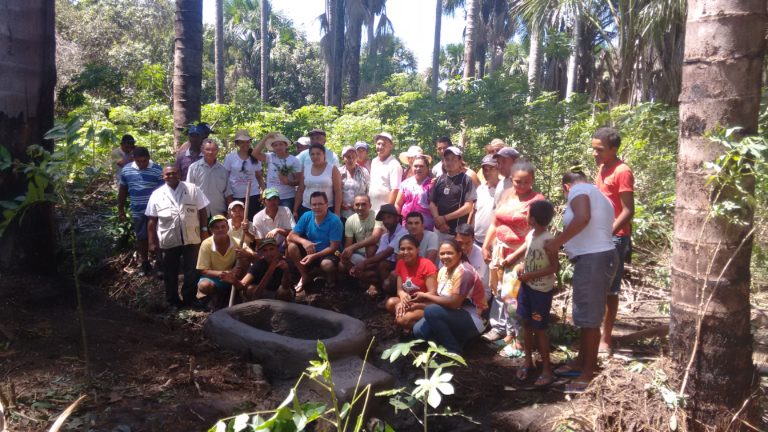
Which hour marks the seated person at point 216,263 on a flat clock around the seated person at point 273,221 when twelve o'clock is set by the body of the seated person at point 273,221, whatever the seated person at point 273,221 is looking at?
the seated person at point 216,263 is roughly at 2 o'clock from the seated person at point 273,221.

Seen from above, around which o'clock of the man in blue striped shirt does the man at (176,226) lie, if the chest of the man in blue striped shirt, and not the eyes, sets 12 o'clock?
The man is roughly at 11 o'clock from the man in blue striped shirt.

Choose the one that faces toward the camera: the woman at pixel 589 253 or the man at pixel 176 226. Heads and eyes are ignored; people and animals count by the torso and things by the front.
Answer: the man

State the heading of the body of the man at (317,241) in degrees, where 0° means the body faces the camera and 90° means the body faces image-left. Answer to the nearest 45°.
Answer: approximately 0°

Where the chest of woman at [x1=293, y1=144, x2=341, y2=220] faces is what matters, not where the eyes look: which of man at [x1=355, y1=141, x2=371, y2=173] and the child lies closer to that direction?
the child

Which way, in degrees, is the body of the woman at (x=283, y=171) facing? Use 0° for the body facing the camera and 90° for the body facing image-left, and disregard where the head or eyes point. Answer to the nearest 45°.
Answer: approximately 0°

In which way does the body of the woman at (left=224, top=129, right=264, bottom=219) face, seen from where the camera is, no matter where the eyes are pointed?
toward the camera

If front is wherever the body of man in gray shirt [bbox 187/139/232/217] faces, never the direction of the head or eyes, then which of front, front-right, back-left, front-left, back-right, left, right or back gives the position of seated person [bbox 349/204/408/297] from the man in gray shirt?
front-left

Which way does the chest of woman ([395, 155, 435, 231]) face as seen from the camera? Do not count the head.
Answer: toward the camera

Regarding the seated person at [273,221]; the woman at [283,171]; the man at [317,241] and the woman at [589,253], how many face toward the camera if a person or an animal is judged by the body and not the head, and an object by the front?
3

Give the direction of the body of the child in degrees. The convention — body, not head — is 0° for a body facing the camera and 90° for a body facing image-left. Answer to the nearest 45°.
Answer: approximately 45°

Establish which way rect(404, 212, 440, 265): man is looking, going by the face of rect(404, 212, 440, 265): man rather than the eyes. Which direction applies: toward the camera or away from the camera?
toward the camera

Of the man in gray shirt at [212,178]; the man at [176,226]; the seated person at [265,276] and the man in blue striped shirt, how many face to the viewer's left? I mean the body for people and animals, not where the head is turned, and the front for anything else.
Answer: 0

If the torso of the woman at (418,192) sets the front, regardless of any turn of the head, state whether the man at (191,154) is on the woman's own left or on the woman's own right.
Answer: on the woman's own right

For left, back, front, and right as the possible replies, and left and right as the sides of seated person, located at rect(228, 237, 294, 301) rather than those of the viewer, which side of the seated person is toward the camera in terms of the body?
front

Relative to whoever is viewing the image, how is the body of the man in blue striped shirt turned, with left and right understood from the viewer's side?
facing the viewer
